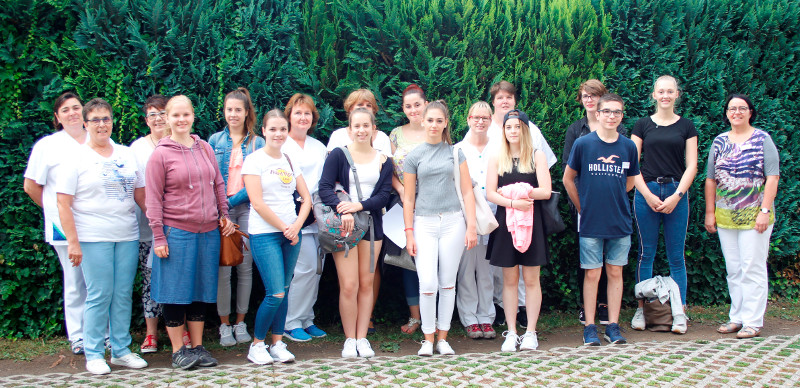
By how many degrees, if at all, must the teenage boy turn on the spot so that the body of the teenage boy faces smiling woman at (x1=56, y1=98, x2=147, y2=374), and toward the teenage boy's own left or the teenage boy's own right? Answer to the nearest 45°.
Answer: approximately 45° to the teenage boy's own right

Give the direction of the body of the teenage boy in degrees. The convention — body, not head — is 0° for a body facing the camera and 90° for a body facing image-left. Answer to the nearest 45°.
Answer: approximately 0°
